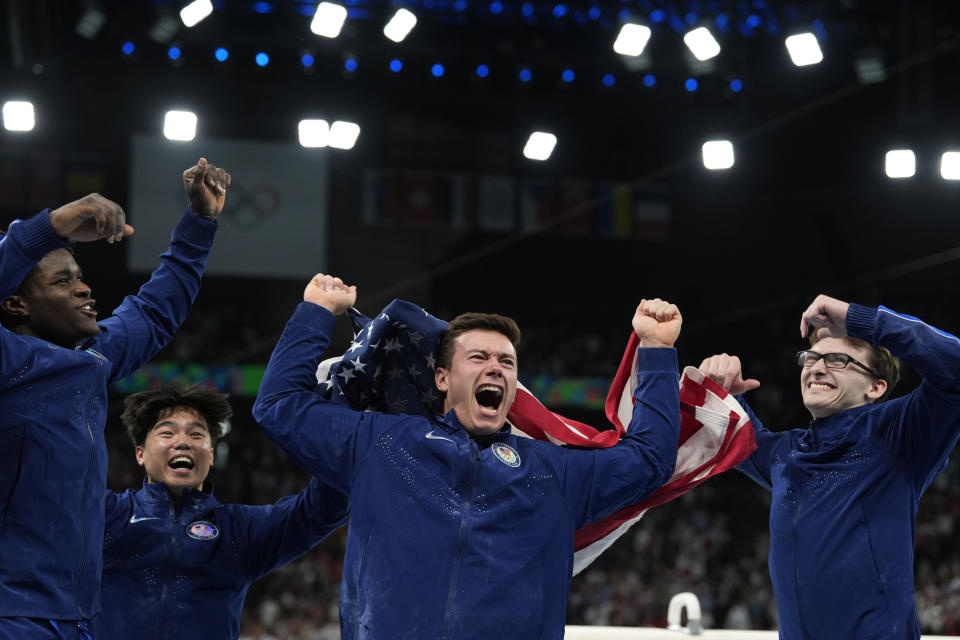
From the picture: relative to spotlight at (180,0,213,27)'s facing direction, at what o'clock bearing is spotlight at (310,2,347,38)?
spotlight at (310,2,347,38) is roughly at 10 o'clock from spotlight at (180,0,213,27).

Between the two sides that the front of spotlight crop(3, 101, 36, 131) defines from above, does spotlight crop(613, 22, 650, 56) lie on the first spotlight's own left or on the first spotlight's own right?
on the first spotlight's own left

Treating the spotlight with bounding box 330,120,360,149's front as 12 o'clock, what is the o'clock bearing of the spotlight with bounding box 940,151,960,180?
the spotlight with bounding box 940,151,960,180 is roughly at 10 o'clock from the spotlight with bounding box 330,120,360,149.

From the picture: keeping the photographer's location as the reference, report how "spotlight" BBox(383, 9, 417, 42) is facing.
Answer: facing the viewer

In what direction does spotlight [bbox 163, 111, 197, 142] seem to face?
toward the camera

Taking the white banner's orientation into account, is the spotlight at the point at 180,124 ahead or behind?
ahead

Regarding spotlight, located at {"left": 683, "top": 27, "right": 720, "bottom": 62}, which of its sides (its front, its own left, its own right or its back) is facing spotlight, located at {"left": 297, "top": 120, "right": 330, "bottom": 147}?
right

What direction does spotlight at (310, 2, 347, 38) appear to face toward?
toward the camera

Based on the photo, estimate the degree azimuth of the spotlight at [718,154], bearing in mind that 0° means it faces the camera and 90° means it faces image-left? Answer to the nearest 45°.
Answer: approximately 0°
